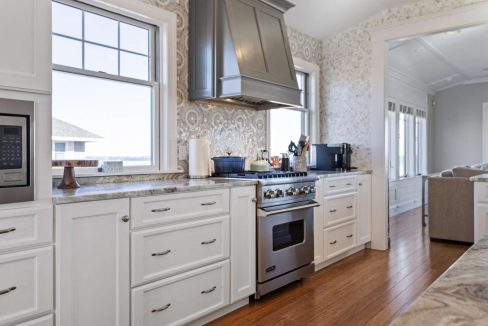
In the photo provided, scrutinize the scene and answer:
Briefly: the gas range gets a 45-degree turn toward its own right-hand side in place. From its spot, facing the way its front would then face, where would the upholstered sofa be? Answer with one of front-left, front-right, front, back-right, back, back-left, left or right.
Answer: back-left

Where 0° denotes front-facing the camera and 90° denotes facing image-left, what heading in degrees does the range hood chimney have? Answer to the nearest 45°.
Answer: approximately 315°

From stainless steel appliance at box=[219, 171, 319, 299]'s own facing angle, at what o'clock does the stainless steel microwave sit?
The stainless steel microwave is roughly at 3 o'clock from the stainless steel appliance.

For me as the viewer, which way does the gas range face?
facing the viewer and to the right of the viewer

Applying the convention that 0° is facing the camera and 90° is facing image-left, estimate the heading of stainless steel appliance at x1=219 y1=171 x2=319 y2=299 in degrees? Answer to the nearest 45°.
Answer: approximately 315°

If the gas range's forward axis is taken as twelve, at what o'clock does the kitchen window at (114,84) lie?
The kitchen window is roughly at 4 o'clock from the gas range.

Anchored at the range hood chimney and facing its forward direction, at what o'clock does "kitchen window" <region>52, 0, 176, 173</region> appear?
The kitchen window is roughly at 4 o'clock from the range hood chimney.

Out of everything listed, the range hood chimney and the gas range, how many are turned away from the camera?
0
